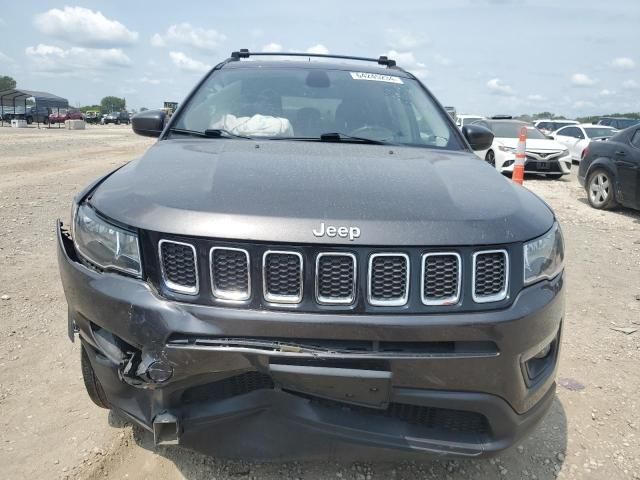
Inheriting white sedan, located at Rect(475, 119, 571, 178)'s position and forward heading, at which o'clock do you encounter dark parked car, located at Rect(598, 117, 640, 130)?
The dark parked car is roughly at 8 o'clock from the white sedan.

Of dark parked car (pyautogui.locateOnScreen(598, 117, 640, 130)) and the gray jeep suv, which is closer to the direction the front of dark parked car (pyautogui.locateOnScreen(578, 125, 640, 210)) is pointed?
the gray jeep suv

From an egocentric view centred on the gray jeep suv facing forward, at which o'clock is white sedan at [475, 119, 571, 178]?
The white sedan is roughly at 7 o'clock from the gray jeep suv.

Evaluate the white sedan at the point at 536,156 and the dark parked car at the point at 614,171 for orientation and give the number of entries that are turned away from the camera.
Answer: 0

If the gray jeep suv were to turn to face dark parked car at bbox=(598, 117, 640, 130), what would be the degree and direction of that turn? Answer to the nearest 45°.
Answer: approximately 135° to its left

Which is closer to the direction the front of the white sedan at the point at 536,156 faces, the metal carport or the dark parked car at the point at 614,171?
the dark parked car

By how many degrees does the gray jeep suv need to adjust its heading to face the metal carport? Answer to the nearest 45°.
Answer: approximately 135° to its right

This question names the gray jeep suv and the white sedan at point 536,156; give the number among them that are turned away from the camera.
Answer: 0
